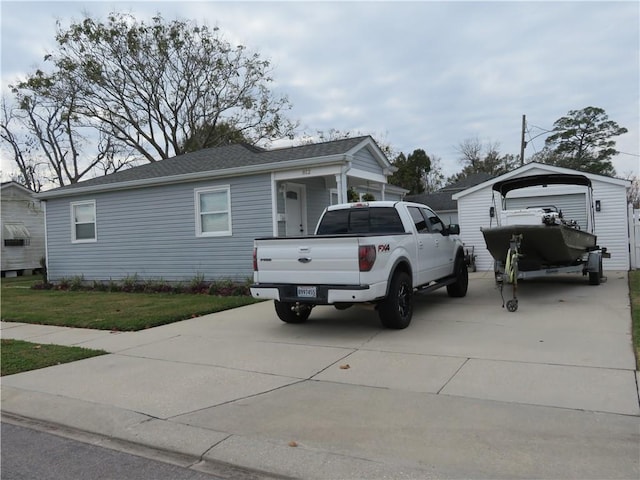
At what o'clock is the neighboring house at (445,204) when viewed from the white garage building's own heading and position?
The neighboring house is roughly at 5 o'clock from the white garage building.

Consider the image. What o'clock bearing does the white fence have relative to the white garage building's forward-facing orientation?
The white fence is roughly at 9 o'clock from the white garage building.

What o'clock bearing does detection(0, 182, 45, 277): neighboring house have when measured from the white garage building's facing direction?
The neighboring house is roughly at 3 o'clock from the white garage building.

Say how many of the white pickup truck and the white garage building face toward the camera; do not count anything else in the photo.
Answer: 1

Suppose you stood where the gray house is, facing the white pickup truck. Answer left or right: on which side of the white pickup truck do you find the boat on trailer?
left

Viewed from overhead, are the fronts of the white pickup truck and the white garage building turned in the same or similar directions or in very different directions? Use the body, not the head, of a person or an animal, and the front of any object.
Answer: very different directions

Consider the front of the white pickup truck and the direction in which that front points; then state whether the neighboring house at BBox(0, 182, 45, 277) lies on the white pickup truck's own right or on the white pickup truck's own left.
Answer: on the white pickup truck's own left

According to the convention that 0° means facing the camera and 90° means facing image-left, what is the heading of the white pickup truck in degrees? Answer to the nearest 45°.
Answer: approximately 225°

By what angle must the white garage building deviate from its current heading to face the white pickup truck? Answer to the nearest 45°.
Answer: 0° — it already faces it

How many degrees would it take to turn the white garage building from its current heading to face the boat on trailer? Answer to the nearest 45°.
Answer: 0° — it already faces it

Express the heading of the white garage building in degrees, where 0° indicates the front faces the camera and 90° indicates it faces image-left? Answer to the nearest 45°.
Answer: approximately 0°

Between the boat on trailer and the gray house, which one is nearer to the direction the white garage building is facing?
the boat on trailer
